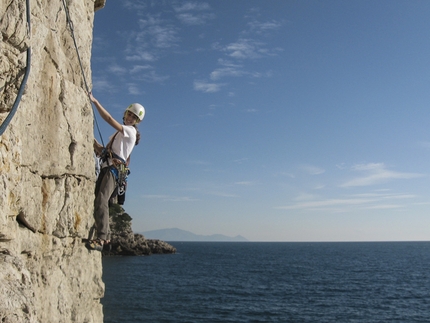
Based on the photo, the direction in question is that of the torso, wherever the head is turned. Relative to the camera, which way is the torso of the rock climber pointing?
to the viewer's left
